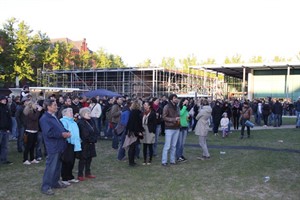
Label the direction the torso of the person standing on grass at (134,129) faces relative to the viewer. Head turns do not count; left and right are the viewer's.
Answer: facing away from the viewer and to the right of the viewer

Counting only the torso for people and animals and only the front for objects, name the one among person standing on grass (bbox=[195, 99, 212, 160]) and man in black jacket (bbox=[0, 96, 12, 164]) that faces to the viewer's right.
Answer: the man in black jacket
